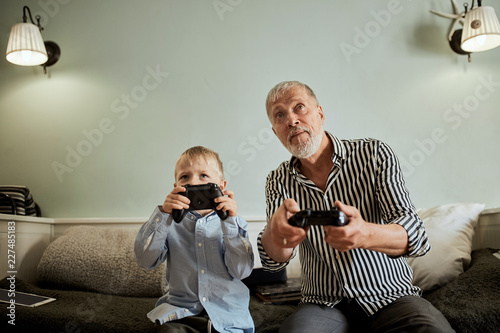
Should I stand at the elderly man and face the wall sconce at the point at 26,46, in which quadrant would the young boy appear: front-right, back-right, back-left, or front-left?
front-left

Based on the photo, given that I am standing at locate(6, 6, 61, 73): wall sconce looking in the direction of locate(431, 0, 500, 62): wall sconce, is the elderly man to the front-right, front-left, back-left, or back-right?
front-right

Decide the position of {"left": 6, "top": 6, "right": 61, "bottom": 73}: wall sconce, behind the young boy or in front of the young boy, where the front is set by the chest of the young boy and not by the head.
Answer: behind

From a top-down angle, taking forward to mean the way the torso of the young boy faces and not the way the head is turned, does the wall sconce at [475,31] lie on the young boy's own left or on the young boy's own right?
on the young boy's own left

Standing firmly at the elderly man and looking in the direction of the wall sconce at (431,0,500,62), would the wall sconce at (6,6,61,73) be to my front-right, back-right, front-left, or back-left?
back-left

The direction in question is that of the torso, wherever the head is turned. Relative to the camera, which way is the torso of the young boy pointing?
toward the camera
